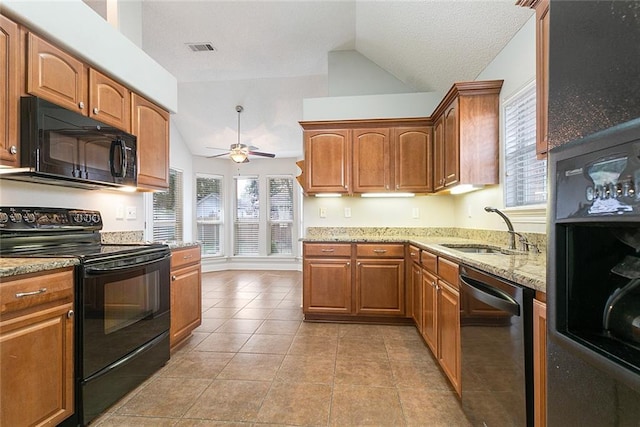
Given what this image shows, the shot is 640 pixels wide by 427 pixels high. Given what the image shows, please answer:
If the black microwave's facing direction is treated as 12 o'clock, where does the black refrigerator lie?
The black refrigerator is roughly at 1 o'clock from the black microwave.

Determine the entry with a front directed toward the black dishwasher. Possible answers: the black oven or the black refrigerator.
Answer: the black oven

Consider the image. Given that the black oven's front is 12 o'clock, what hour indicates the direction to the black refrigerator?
The black refrigerator is roughly at 1 o'clock from the black oven.

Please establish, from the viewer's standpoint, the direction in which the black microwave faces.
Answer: facing the viewer and to the right of the viewer

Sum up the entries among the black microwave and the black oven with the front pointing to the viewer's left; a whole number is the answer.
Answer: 0

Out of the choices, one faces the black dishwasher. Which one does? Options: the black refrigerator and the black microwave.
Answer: the black microwave

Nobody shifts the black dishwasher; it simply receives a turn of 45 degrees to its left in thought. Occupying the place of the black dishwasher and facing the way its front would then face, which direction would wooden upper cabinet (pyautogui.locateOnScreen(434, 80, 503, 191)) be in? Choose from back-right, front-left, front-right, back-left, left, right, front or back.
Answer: back

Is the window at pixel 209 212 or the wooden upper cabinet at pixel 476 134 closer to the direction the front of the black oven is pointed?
the wooden upper cabinet

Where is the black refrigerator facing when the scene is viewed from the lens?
facing the viewer and to the left of the viewer

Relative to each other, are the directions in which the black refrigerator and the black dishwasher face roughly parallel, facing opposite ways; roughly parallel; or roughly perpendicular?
roughly parallel

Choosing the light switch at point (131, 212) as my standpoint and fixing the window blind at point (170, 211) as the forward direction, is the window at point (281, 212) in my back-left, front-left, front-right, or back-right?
front-right

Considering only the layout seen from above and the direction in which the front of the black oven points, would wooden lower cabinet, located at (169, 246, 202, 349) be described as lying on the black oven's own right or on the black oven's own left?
on the black oven's own left
